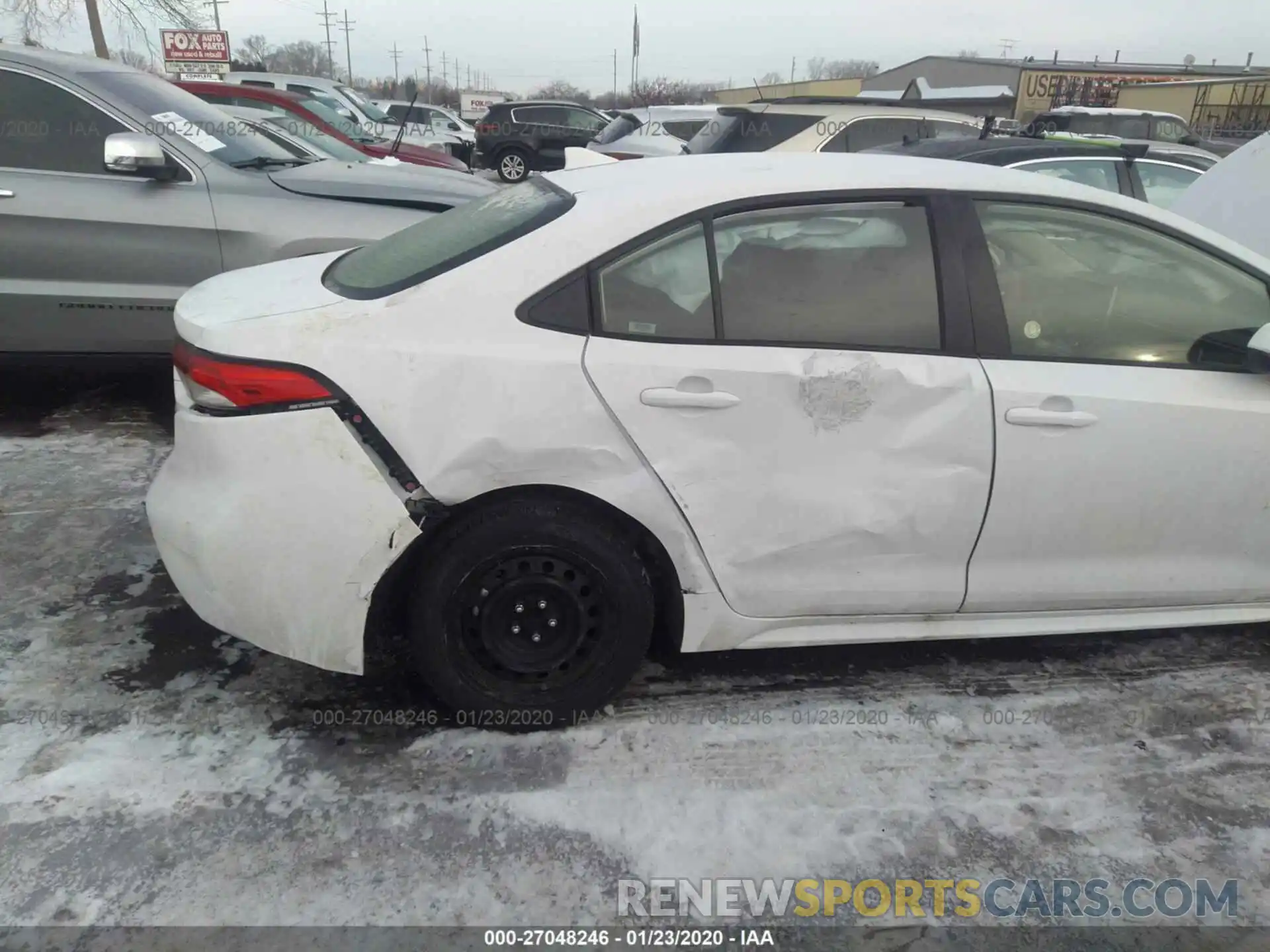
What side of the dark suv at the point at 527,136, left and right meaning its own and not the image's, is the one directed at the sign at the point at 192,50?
left

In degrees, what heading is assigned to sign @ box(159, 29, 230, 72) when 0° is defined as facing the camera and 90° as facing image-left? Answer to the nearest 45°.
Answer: approximately 0°

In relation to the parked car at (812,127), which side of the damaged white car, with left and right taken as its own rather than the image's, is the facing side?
left

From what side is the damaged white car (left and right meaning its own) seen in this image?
right

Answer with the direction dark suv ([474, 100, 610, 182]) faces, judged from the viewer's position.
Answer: facing to the right of the viewer
